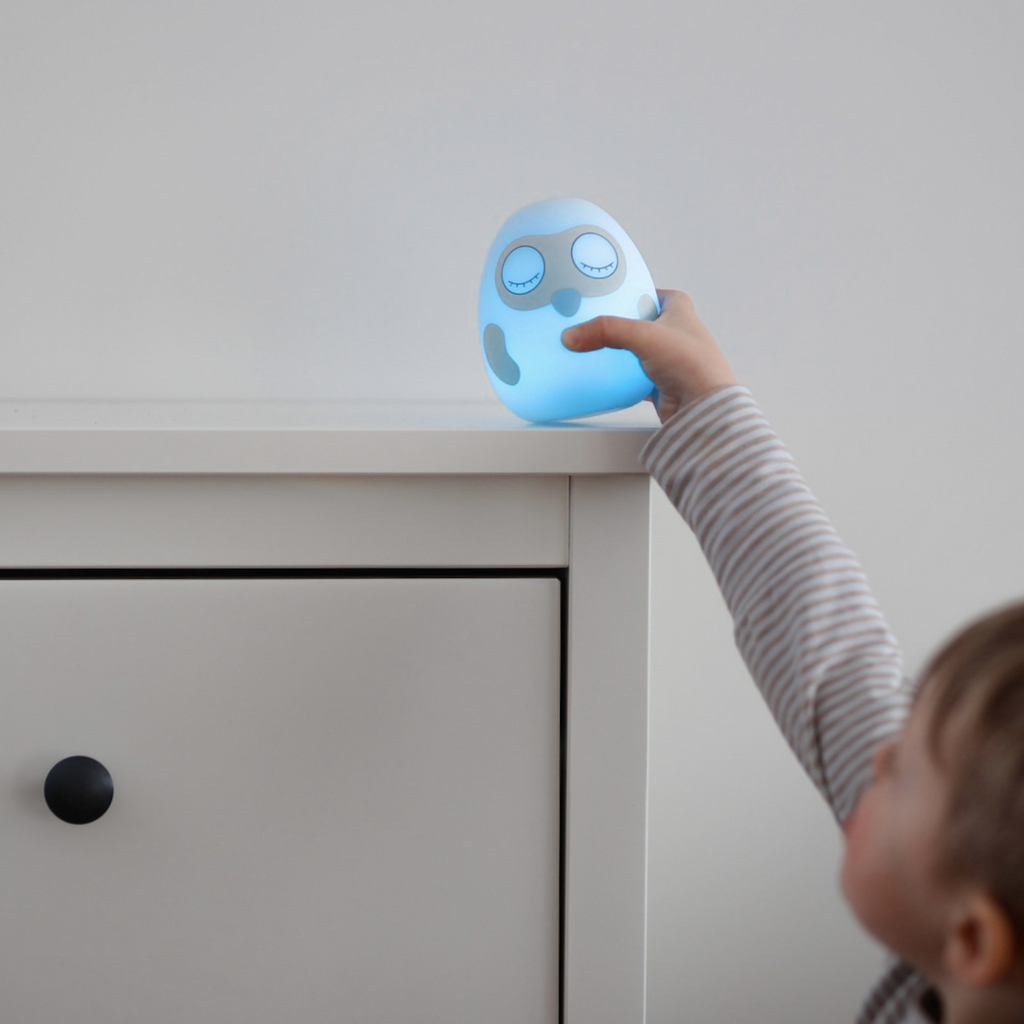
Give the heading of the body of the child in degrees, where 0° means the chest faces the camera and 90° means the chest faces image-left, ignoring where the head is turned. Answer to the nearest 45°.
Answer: approximately 135°

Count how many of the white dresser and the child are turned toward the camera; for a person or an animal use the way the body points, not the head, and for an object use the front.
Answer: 1

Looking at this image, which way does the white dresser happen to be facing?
toward the camera

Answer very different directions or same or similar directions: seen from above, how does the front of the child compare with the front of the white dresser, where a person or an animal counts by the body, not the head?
very different directions
